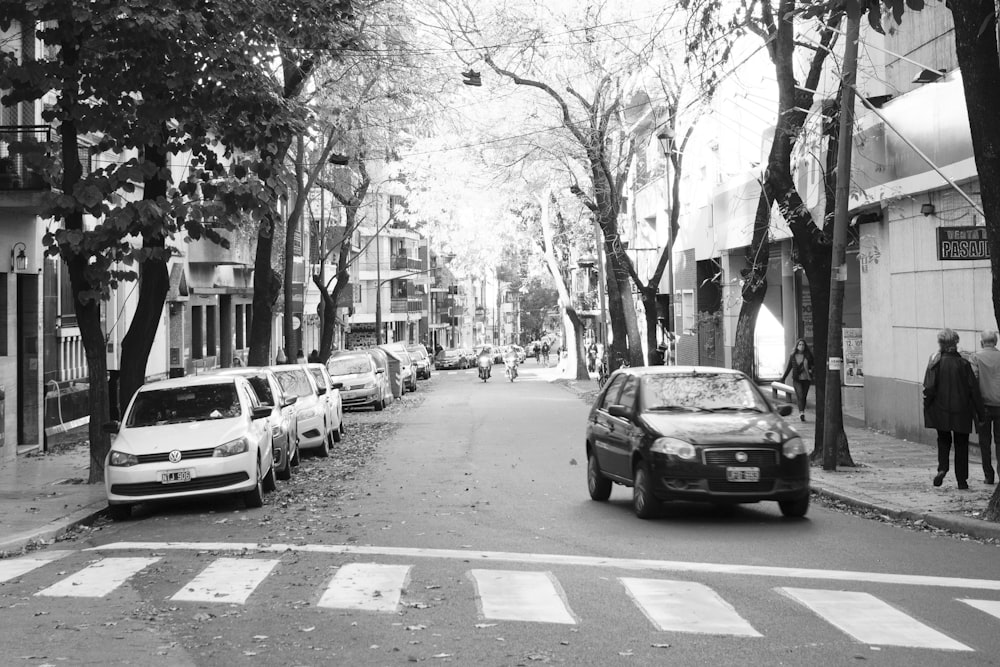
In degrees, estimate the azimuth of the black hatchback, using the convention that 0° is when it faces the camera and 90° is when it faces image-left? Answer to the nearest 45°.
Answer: approximately 315°

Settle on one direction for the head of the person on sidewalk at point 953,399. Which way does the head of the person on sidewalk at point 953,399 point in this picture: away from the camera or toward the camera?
away from the camera

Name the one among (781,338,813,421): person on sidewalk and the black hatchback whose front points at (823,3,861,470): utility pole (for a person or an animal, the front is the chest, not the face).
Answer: the person on sidewalk

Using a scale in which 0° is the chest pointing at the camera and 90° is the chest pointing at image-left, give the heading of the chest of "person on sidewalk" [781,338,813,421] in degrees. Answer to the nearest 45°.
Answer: approximately 0°

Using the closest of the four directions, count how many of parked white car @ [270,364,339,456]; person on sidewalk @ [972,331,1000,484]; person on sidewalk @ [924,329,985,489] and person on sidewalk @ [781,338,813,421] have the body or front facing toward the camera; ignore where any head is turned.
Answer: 2

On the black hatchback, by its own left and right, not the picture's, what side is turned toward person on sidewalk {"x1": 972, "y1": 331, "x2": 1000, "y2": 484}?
left

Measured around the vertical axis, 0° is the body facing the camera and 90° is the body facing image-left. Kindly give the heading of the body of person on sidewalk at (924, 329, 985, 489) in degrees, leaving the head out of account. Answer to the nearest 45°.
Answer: approximately 180°

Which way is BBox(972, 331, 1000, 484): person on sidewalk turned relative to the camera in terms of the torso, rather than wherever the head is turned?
away from the camera

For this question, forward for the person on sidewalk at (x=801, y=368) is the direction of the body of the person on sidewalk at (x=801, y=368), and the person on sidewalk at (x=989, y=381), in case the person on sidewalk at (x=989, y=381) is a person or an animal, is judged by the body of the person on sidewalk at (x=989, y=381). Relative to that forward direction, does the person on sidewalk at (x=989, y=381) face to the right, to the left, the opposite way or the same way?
the opposite way
